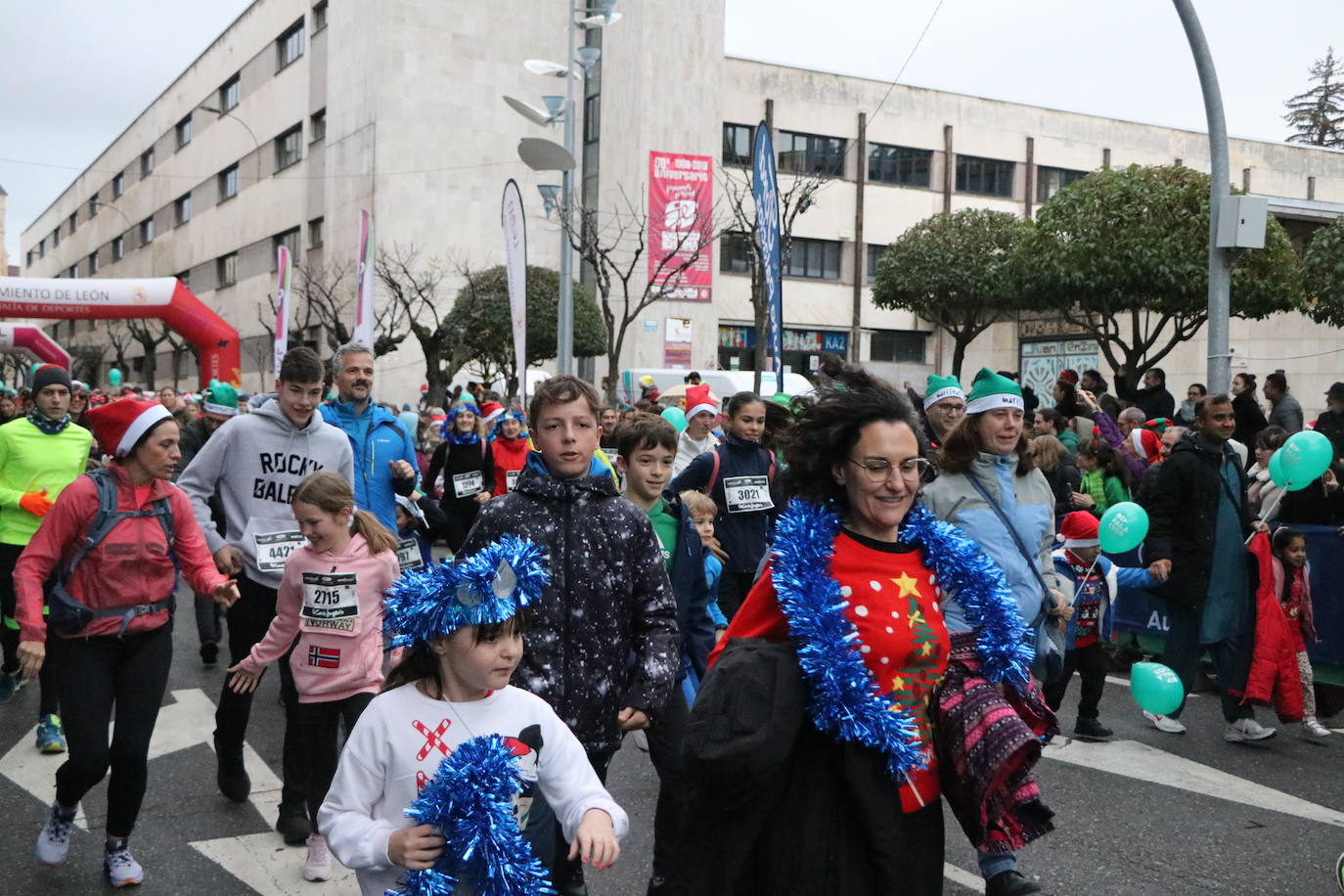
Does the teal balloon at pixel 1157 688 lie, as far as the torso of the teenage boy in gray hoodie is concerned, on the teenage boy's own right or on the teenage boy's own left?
on the teenage boy's own left

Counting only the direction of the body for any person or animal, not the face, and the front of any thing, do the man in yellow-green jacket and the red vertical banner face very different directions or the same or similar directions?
same or similar directions

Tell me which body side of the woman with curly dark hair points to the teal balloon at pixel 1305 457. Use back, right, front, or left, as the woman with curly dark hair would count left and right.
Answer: left

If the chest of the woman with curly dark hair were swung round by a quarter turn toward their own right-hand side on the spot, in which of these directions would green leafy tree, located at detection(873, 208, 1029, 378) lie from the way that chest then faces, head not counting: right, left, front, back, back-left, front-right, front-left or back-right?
back-right

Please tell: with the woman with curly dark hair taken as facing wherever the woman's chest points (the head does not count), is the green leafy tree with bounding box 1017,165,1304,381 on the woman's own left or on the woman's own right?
on the woman's own left

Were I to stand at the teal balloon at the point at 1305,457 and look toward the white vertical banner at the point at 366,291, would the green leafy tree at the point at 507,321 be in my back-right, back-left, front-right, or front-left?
front-right

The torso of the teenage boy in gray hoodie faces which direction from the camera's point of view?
toward the camera

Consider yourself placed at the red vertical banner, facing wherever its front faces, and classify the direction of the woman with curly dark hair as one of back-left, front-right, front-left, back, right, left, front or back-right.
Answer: front

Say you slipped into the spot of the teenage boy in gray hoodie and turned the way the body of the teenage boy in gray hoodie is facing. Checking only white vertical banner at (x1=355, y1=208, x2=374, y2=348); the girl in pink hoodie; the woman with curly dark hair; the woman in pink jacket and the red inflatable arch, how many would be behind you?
2

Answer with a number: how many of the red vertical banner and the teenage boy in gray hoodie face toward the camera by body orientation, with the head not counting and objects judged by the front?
2

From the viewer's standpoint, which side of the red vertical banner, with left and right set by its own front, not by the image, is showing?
front

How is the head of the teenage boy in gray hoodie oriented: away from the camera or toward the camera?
toward the camera
